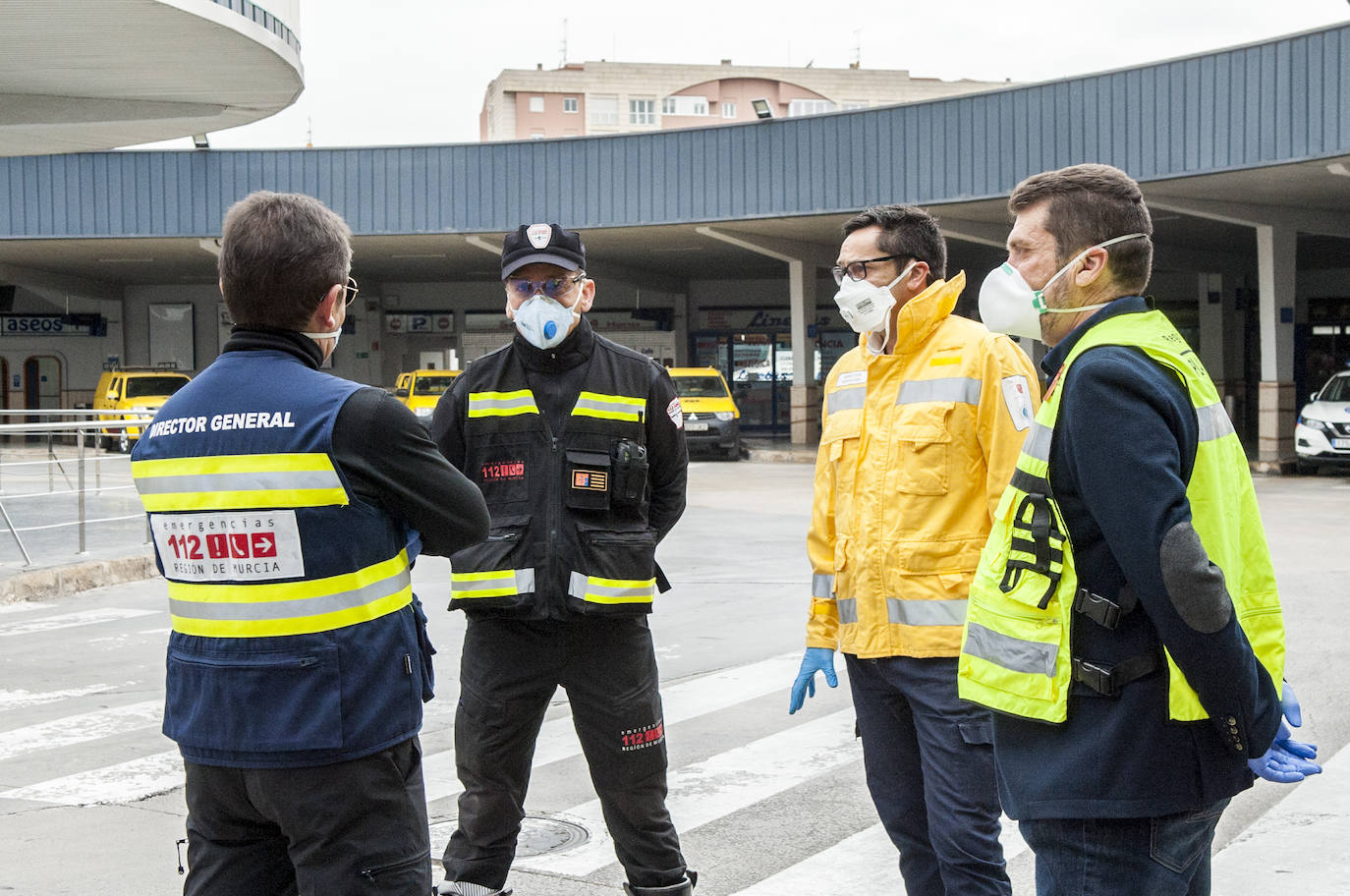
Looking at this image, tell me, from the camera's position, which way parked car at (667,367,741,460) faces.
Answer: facing the viewer

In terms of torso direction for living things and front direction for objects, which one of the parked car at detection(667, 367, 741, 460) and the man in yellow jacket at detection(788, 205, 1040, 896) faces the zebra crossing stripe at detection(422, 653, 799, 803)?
the parked car

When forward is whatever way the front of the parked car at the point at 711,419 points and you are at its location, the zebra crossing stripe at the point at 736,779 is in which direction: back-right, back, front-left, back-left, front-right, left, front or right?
front

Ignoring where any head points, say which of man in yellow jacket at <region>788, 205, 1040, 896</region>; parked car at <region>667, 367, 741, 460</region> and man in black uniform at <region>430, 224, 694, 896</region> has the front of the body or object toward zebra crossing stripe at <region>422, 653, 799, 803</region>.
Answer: the parked car

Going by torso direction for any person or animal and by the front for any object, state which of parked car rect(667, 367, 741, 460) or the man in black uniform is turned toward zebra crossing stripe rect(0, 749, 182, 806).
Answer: the parked car

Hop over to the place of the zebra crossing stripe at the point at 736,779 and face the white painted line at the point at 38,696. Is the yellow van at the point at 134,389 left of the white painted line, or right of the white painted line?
right

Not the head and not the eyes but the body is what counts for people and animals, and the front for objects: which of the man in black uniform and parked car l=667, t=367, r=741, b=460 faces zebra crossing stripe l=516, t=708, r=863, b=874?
the parked car

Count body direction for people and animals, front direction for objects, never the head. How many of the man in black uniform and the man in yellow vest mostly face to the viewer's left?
1

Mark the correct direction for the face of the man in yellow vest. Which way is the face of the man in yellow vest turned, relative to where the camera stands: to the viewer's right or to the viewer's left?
to the viewer's left

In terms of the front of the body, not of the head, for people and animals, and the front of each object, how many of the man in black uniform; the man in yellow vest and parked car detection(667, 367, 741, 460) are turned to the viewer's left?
1

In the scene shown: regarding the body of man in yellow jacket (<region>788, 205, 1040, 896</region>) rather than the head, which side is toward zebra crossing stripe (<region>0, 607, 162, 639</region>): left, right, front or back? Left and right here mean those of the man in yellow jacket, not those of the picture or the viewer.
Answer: right

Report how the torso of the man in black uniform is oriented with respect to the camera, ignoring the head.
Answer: toward the camera

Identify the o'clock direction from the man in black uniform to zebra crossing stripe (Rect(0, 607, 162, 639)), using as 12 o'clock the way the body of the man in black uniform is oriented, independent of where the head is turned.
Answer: The zebra crossing stripe is roughly at 5 o'clock from the man in black uniform.

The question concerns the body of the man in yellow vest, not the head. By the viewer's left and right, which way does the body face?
facing to the left of the viewer
